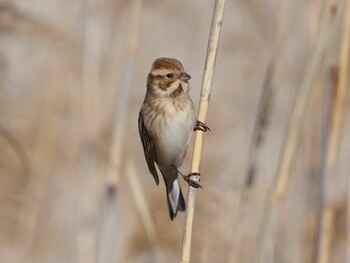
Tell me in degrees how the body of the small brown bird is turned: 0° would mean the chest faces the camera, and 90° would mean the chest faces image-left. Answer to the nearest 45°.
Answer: approximately 315°
